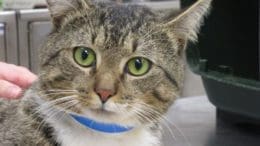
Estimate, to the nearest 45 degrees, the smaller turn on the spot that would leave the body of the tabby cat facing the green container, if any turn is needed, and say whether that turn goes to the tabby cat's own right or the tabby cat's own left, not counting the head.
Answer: approximately 135° to the tabby cat's own left

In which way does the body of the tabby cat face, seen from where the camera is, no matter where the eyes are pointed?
toward the camera
